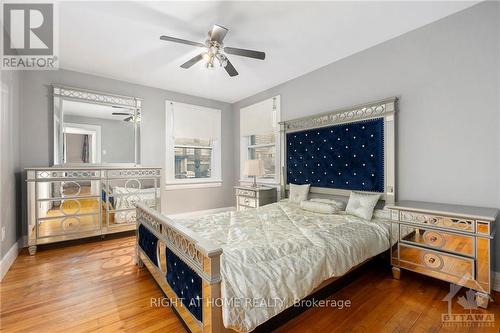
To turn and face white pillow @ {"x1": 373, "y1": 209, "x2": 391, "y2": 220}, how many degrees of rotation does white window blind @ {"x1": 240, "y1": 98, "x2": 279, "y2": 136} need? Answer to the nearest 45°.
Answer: approximately 90° to its left

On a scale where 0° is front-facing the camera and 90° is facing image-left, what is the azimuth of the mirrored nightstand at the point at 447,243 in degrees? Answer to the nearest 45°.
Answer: approximately 45°

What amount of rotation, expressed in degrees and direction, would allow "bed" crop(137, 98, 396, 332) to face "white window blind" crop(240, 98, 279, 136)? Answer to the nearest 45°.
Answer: approximately 135° to its right

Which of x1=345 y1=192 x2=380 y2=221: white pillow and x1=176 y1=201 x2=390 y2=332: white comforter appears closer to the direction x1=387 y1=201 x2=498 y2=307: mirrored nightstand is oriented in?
the white comforter

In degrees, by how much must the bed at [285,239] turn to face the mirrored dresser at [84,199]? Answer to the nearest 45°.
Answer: approximately 45° to its right

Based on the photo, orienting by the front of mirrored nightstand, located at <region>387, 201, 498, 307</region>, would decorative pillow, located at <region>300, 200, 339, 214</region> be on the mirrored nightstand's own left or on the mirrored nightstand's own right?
on the mirrored nightstand's own right

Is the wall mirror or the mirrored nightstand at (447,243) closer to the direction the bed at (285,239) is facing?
the wall mirror

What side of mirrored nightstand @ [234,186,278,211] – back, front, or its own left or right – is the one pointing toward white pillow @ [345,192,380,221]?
left

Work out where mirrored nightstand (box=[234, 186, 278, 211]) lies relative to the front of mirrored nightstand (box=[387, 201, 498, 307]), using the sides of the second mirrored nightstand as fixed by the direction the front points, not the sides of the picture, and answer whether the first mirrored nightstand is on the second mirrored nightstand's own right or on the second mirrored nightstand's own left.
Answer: on the second mirrored nightstand's own right

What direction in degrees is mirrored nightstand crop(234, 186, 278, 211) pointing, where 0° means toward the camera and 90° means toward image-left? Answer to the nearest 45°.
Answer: approximately 45°

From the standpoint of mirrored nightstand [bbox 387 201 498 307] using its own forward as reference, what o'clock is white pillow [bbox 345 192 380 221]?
The white pillow is roughly at 2 o'clock from the mirrored nightstand.
